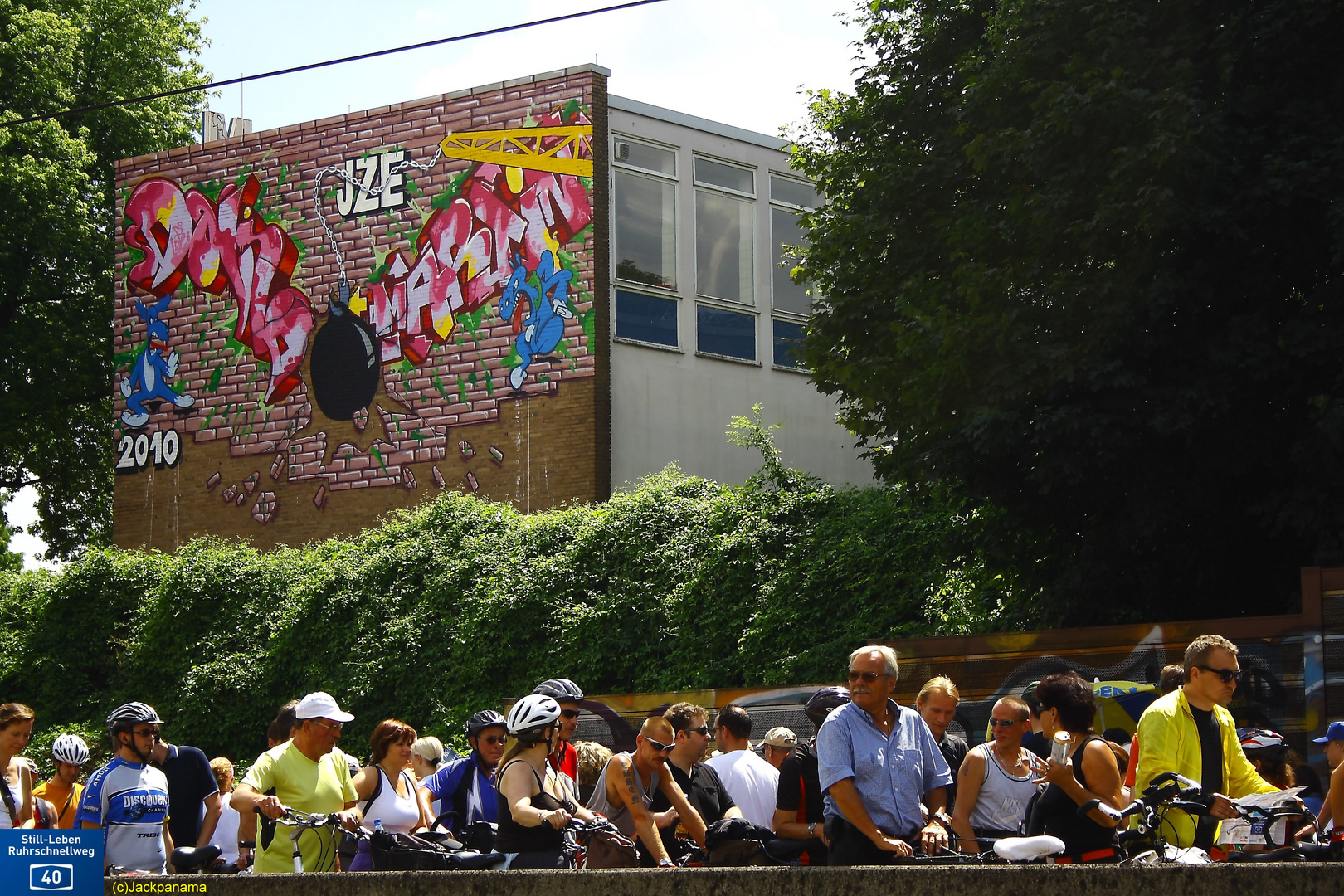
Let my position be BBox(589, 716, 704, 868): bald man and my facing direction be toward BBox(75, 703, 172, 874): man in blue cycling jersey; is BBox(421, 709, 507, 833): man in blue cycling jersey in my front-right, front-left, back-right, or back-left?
front-right

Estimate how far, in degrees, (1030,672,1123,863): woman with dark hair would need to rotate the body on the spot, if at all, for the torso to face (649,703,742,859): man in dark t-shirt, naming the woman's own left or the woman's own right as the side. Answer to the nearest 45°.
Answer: approximately 45° to the woman's own right

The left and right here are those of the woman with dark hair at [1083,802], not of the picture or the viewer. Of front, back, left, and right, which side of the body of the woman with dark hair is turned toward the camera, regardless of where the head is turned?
left

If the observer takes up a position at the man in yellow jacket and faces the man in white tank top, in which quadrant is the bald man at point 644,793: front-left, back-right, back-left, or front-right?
front-left

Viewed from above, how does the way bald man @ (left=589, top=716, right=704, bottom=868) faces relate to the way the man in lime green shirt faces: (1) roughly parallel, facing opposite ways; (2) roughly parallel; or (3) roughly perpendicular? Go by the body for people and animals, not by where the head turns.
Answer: roughly parallel

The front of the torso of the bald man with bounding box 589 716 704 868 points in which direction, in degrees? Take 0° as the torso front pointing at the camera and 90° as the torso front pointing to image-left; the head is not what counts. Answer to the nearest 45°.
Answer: approximately 315°

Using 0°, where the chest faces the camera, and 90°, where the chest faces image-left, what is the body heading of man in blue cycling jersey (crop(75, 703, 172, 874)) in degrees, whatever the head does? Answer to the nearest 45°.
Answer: approximately 315°
